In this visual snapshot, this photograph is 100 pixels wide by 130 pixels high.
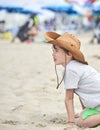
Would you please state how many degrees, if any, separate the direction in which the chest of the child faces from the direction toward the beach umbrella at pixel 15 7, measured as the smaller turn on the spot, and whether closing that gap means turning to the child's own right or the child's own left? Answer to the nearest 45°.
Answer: approximately 90° to the child's own right

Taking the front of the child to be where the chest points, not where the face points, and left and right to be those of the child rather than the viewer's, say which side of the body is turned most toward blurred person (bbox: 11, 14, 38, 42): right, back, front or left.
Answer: right

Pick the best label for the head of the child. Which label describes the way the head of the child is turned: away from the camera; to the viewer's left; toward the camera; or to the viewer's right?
to the viewer's left

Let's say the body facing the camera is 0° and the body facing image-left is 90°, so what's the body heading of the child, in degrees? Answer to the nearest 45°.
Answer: approximately 90°
